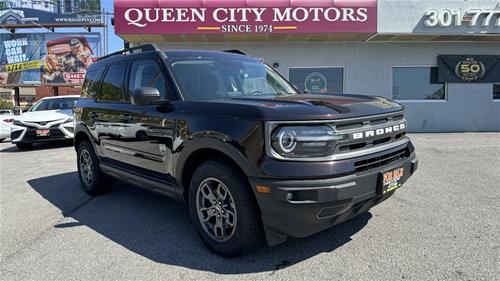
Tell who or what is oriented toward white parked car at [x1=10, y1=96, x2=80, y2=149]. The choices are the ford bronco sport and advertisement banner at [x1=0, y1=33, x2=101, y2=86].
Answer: the advertisement banner

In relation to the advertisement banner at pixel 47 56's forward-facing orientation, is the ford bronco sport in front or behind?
in front

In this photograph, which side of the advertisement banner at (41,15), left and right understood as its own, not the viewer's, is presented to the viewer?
front

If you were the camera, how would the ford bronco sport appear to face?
facing the viewer and to the right of the viewer

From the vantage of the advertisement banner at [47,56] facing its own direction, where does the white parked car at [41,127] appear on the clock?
The white parked car is roughly at 12 o'clock from the advertisement banner.

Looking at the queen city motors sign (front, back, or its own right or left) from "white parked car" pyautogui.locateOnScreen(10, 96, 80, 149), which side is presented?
right

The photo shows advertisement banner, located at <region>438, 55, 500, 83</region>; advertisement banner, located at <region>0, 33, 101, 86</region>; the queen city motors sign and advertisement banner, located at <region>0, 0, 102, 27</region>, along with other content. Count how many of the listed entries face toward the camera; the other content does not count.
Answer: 4

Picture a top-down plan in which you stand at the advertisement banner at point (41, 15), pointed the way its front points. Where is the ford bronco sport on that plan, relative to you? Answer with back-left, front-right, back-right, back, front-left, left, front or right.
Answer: front

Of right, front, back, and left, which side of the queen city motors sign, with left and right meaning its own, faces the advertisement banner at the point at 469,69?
left

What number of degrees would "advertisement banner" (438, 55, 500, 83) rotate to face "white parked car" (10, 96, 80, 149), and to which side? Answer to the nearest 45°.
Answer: approximately 45° to its right

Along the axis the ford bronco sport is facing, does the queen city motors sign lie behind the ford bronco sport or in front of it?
behind

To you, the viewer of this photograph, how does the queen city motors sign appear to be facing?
facing the viewer

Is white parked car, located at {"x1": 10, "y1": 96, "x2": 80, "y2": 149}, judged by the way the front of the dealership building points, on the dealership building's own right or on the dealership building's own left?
on the dealership building's own right
